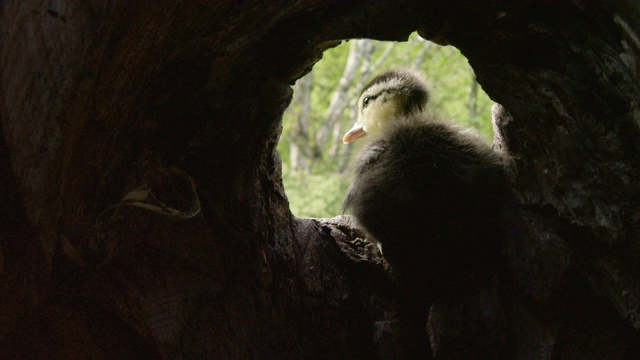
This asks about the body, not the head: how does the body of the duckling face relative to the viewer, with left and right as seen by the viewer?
facing away from the viewer and to the left of the viewer
